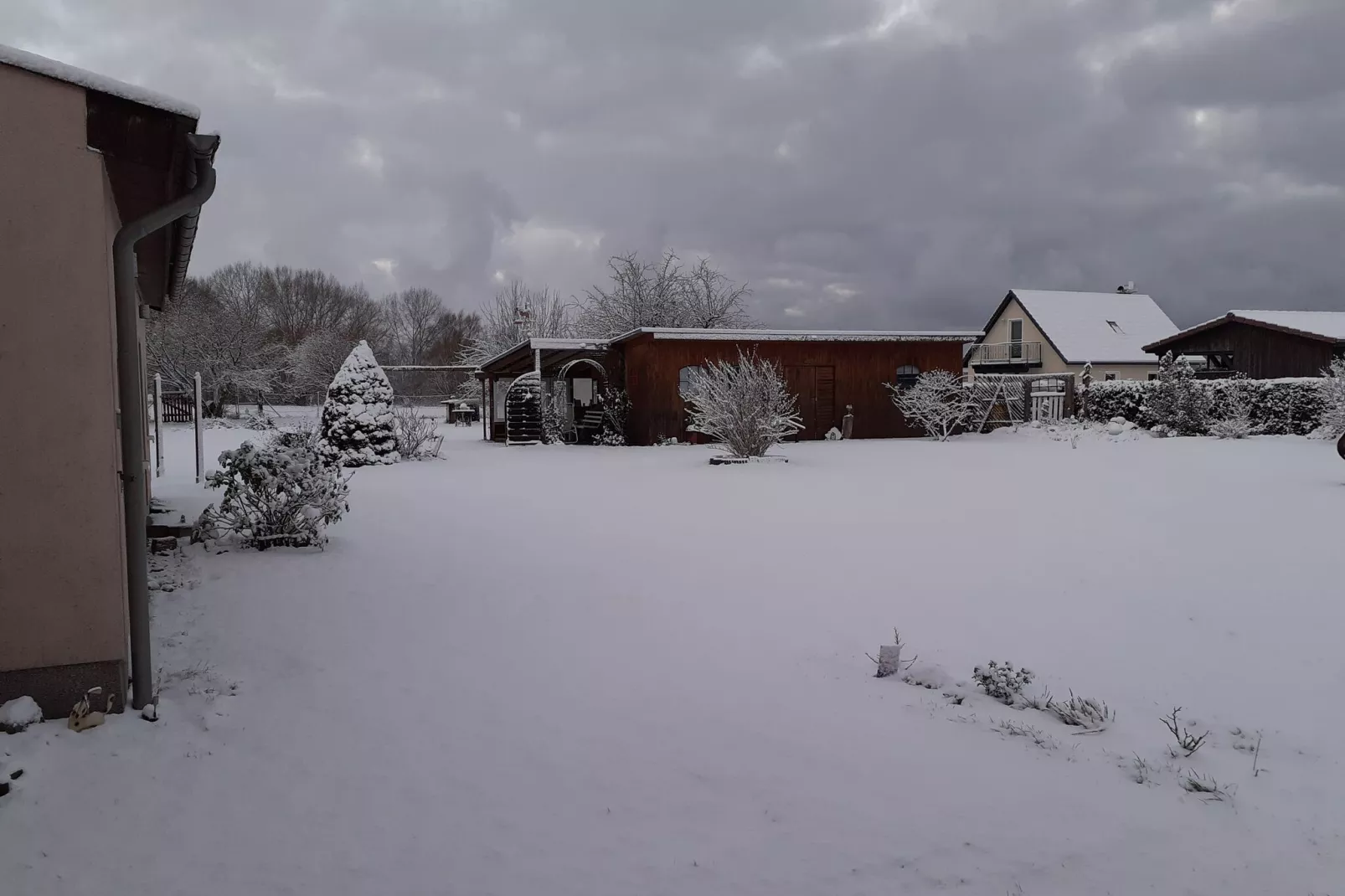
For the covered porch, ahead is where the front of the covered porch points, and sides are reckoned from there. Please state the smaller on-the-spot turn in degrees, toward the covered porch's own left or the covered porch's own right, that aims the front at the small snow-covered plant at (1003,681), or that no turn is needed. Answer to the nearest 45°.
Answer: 0° — it already faces it

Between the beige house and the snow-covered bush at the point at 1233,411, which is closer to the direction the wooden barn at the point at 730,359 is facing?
the snow-covered bush

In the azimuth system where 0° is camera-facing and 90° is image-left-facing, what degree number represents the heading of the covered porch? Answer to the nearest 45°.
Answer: approximately 0°

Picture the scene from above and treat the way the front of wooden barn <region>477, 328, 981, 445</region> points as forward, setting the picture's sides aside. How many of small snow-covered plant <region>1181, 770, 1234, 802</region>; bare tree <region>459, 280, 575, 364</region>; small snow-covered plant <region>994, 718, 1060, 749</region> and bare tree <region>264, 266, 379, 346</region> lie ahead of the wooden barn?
2

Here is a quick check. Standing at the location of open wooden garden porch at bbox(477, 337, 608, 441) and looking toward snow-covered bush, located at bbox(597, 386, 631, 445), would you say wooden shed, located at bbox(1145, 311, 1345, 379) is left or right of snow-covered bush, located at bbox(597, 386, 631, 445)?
left

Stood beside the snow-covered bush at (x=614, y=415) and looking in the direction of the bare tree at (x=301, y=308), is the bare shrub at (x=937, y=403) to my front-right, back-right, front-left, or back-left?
back-right
